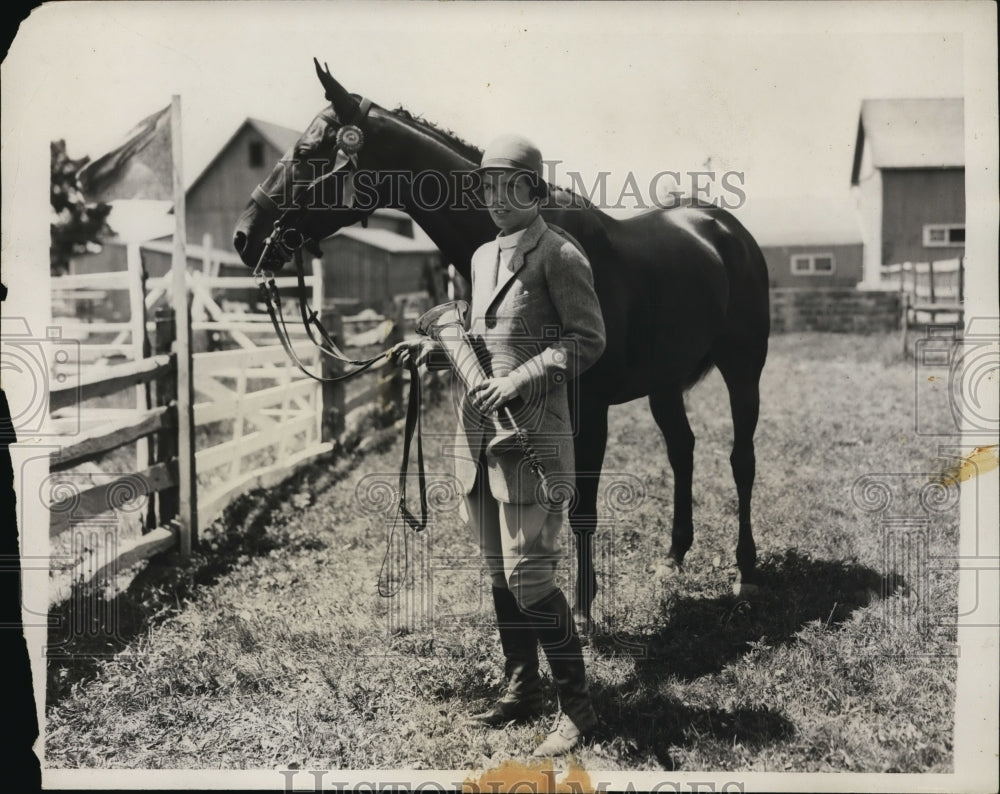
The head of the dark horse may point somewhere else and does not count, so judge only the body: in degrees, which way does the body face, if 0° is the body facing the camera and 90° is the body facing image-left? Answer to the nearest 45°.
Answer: approximately 45°

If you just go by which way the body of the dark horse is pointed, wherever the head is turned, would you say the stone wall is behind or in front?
behind
